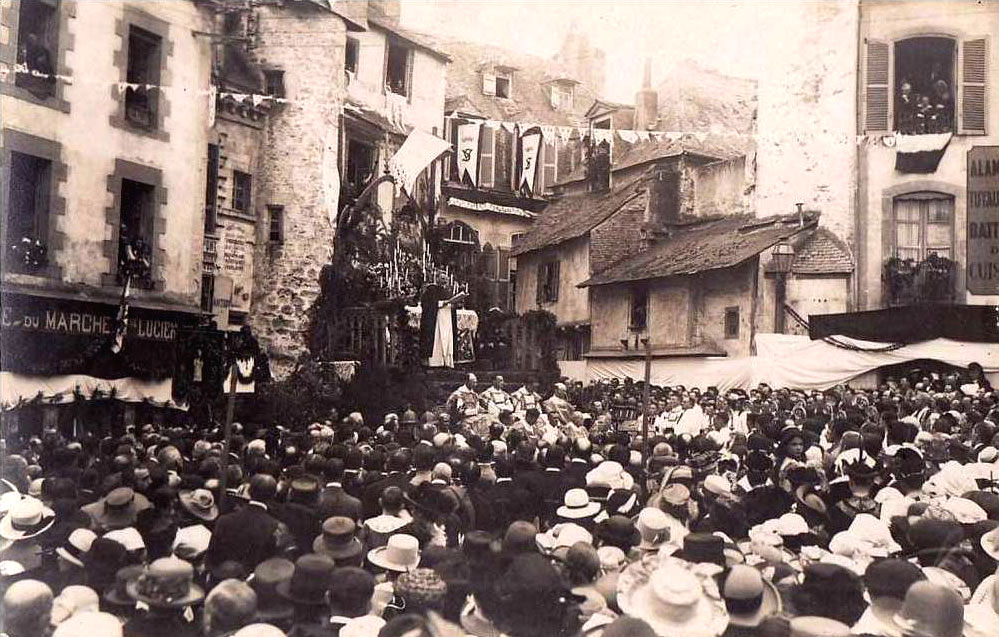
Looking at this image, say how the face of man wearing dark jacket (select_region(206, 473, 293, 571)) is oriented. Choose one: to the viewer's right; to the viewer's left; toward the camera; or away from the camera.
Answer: away from the camera

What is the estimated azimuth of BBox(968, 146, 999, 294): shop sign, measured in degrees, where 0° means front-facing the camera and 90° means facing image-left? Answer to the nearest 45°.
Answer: approximately 0°

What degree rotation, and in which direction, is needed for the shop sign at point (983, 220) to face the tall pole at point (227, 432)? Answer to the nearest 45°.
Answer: approximately 45° to its right

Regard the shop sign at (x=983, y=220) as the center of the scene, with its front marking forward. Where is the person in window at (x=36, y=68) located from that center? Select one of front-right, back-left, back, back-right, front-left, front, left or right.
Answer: front-right

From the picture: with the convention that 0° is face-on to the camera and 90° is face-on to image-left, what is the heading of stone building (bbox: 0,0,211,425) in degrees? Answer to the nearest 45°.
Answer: approximately 315°
